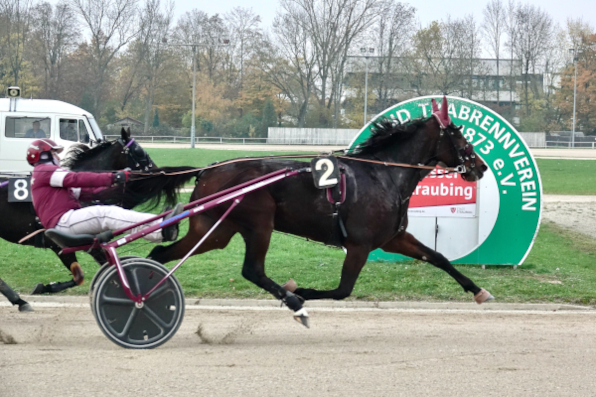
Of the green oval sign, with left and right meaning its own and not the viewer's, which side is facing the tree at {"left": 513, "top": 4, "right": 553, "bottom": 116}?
back

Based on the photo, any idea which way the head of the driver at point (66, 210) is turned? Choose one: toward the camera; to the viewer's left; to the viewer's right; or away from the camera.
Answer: to the viewer's right

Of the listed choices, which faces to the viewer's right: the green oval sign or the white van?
the white van

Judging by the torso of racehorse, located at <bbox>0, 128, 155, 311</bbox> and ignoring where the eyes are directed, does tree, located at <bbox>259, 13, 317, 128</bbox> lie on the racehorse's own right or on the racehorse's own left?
on the racehorse's own left

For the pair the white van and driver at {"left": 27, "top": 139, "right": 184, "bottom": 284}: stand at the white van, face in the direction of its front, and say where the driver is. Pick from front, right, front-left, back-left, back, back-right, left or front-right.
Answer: right

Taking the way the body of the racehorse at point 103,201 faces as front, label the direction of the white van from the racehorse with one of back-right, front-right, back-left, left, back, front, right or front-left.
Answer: left

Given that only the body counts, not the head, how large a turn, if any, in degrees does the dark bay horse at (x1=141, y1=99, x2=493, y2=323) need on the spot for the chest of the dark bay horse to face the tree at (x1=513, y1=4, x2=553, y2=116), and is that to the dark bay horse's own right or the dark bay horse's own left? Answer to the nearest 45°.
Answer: approximately 90° to the dark bay horse's own left

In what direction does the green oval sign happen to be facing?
toward the camera

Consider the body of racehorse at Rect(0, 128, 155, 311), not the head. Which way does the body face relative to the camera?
to the viewer's right

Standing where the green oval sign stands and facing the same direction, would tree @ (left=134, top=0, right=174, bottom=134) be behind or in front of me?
behind

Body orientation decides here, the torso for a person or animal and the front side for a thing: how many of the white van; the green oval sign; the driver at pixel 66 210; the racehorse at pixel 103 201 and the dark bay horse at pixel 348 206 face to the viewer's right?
4

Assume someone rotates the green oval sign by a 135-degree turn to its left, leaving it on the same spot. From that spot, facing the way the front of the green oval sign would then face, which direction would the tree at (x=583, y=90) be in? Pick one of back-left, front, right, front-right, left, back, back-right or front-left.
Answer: front-left

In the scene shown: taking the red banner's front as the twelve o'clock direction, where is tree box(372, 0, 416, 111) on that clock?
The tree is roughly at 6 o'clock from the red banner.

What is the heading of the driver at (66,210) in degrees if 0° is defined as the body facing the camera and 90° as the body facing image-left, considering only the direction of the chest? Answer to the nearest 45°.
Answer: approximately 270°

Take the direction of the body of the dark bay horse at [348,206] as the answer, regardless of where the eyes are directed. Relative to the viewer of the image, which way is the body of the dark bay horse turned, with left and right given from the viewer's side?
facing to the right of the viewer

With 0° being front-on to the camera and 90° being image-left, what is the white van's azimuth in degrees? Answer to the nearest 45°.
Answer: approximately 270°

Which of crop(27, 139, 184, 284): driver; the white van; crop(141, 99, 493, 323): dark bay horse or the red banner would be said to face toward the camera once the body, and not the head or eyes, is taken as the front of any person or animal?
the red banner
